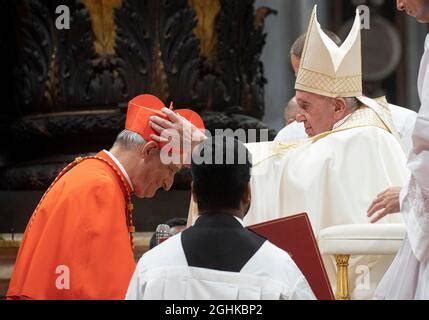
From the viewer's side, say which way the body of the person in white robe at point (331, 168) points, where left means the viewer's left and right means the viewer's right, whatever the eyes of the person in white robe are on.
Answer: facing to the left of the viewer

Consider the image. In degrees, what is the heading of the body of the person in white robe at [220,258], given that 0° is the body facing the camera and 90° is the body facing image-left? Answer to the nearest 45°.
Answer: approximately 180°

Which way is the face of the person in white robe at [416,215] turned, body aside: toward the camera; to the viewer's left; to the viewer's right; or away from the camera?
to the viewer's left

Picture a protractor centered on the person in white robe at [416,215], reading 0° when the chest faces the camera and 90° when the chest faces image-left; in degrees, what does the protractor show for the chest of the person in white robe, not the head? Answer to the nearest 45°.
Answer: approximately 90°

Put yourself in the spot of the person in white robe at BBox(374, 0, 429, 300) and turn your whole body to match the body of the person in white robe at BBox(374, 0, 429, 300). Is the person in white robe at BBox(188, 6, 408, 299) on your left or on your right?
on your right

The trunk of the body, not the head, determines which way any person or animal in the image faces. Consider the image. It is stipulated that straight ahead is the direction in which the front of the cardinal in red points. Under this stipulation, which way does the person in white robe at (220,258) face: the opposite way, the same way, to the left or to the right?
to the left

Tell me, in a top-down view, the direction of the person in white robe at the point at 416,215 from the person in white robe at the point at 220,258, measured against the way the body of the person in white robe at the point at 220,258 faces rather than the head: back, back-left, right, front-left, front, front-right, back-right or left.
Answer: front-right

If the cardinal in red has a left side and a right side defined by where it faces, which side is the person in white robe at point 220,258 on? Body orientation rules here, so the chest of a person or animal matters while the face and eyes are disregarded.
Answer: on its right

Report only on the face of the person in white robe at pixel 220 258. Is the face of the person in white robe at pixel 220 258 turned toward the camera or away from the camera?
away from the camera

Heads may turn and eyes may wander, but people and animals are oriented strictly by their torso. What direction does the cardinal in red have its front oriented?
to the viewer's right
